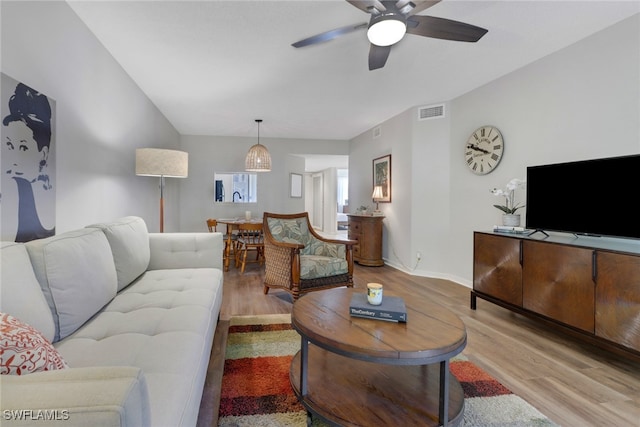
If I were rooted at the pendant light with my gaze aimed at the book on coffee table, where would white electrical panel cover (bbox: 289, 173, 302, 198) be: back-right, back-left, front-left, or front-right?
back-left

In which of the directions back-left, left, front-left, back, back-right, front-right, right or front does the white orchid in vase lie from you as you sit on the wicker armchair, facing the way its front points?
front-left

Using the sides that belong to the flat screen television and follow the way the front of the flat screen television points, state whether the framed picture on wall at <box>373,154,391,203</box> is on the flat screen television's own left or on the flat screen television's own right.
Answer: on the flat screen television's own right

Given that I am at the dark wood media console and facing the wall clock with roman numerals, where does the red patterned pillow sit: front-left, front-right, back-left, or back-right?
back-left

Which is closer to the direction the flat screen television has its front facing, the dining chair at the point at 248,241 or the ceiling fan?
the ceiling fan

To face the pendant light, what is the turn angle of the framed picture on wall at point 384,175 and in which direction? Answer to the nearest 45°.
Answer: approximately 45° to its right

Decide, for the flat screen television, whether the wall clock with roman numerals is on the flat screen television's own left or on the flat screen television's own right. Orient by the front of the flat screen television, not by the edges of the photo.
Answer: on the flat screen television's own right

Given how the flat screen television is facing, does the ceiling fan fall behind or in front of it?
in front
